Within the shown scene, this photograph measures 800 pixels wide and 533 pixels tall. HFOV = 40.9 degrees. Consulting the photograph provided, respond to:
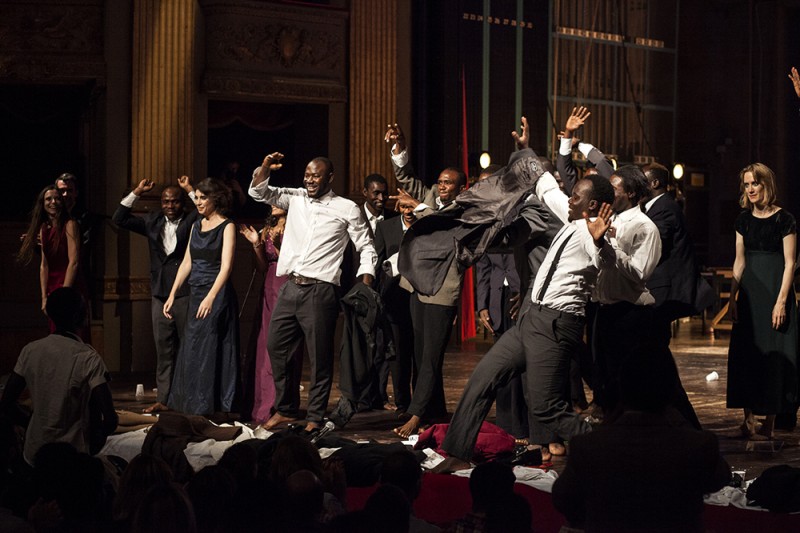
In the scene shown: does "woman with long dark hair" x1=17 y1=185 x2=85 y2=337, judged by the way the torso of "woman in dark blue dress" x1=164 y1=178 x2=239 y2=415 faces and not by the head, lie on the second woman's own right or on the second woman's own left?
on the second woman's own right

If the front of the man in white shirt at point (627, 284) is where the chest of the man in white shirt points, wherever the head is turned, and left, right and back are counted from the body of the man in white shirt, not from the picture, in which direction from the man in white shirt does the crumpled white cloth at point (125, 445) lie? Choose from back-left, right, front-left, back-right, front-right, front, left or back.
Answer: front

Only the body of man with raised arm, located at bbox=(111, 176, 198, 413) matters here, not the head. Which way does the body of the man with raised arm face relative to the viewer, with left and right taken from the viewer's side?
facing the viewer

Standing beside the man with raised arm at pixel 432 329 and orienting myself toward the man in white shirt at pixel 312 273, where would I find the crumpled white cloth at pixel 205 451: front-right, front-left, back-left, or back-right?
front-left

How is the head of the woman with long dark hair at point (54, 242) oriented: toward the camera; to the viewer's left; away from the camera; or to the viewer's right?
toward the camera

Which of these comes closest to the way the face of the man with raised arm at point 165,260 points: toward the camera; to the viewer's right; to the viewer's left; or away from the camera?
toward the camera

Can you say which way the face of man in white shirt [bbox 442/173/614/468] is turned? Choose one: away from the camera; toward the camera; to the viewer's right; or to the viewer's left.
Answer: to the viewer's left

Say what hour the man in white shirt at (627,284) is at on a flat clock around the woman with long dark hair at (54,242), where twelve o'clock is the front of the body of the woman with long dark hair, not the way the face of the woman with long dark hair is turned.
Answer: The man in white shirt is roughly at 9 o'clock from the woman with long dark hair.

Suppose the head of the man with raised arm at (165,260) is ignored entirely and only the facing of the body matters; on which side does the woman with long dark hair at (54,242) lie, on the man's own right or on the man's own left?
on the man's own right

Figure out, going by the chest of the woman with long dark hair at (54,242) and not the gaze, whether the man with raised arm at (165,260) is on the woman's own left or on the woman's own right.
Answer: on the woman's own left
